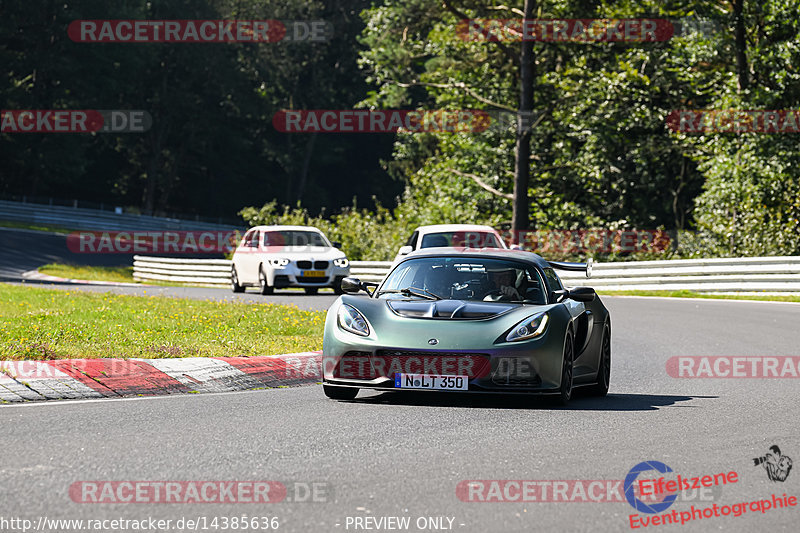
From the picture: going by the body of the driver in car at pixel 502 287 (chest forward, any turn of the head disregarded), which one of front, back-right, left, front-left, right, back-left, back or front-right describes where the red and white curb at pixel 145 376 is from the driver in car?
right

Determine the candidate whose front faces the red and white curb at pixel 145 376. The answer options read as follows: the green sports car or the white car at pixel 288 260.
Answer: the white car

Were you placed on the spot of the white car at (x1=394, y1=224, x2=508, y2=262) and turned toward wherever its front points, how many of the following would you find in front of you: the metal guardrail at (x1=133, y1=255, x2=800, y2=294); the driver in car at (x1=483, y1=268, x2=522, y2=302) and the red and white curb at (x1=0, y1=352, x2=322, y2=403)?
2

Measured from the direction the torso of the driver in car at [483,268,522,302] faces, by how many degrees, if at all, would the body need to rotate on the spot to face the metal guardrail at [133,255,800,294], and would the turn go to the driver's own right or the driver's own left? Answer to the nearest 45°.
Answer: approximately 180°

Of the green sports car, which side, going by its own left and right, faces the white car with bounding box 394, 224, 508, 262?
back

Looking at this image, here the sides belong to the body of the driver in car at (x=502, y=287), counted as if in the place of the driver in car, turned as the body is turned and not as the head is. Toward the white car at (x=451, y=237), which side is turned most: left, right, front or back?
back

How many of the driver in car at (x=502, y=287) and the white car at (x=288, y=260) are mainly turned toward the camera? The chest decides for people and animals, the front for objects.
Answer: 2

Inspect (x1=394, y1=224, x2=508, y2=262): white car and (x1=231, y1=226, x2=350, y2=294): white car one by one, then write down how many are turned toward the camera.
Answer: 2

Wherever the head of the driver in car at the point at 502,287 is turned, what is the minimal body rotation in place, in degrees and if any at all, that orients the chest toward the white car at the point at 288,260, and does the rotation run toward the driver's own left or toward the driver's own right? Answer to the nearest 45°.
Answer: approximately 180°

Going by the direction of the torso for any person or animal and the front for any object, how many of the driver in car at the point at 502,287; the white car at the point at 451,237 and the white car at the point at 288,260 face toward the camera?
3

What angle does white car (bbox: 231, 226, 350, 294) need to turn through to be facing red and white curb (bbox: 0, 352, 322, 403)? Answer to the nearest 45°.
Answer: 0° — it already faces it

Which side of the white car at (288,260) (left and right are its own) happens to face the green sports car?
front

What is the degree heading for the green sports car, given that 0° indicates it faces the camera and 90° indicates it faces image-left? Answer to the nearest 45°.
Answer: approximately 0°

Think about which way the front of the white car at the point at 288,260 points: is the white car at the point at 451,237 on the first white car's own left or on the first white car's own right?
on the first white car's own left

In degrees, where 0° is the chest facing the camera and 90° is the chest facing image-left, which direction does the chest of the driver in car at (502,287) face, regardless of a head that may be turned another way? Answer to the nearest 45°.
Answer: approximately 0°
